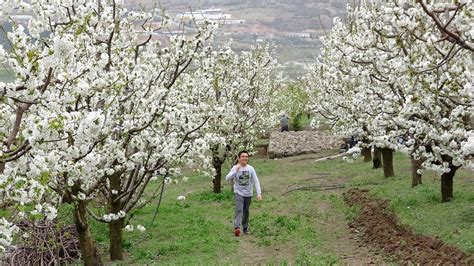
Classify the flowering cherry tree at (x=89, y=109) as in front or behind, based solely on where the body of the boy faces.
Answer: in front

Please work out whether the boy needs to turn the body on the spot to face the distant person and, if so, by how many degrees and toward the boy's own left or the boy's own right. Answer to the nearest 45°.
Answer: approximately 180°

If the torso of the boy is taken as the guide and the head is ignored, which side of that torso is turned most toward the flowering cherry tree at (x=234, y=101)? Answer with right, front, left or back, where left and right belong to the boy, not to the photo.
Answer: back

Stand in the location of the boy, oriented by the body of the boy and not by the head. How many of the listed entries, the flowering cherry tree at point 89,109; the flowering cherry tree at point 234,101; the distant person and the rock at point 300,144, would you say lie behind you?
3

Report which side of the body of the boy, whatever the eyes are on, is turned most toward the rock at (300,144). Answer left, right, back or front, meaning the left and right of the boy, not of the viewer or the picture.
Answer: back

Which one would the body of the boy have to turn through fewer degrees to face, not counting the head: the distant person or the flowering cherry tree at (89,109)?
the flowering cherry tree

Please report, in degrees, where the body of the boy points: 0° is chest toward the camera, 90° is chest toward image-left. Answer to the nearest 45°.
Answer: approximately 0°

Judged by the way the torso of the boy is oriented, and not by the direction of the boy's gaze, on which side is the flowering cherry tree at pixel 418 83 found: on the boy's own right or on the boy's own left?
on the boy's own left

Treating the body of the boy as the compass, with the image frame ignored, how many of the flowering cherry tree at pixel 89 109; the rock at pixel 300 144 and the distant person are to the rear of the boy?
2

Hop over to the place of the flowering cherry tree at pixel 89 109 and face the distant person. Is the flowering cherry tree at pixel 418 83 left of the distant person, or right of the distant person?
right
